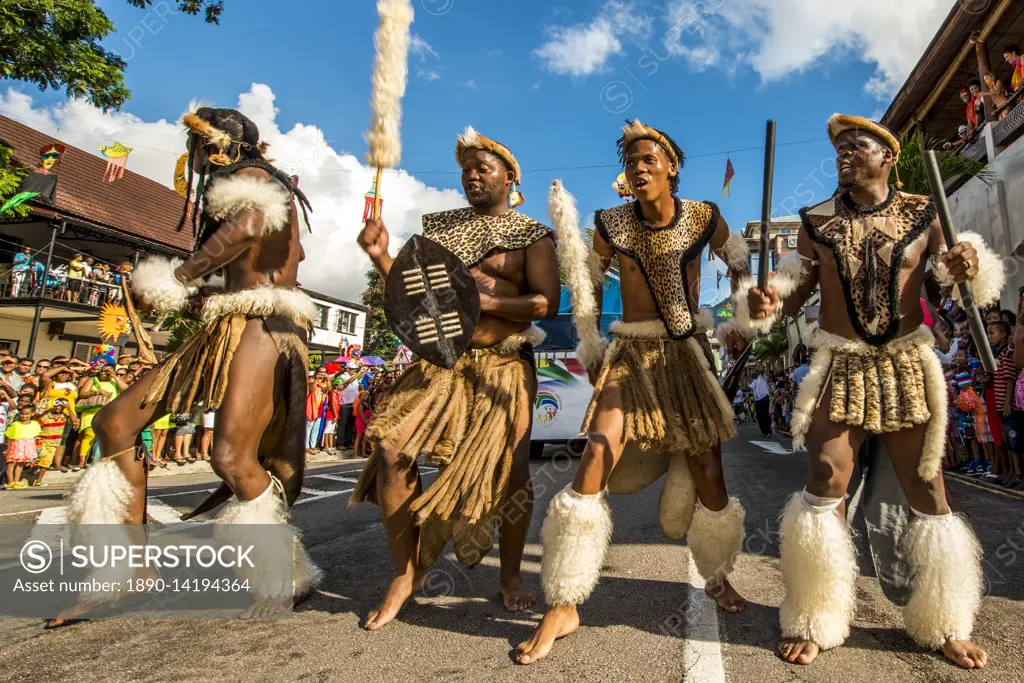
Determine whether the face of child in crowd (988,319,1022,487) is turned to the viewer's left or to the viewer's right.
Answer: to the viewer's left

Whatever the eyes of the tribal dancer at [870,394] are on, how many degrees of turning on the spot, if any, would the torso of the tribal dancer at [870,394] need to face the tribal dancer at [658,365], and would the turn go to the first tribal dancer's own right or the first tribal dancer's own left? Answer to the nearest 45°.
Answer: approximately 90° to the first tribal dancer's own right

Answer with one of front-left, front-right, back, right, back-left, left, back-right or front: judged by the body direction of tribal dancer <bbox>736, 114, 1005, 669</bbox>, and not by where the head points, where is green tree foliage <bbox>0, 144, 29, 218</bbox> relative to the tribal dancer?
right

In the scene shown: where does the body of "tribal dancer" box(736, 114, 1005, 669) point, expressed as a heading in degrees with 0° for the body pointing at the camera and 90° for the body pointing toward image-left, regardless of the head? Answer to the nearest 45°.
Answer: approximately 0°

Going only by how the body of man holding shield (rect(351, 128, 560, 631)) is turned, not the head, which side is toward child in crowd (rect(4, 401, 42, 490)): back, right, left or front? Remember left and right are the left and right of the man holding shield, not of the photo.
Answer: right

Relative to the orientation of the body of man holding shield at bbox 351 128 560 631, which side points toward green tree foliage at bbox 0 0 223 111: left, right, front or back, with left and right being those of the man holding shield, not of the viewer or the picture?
right

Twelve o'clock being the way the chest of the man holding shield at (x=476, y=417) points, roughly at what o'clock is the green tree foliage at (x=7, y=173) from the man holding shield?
The green tree foliage is roughly at 3 o'clock from the man holding shield.
